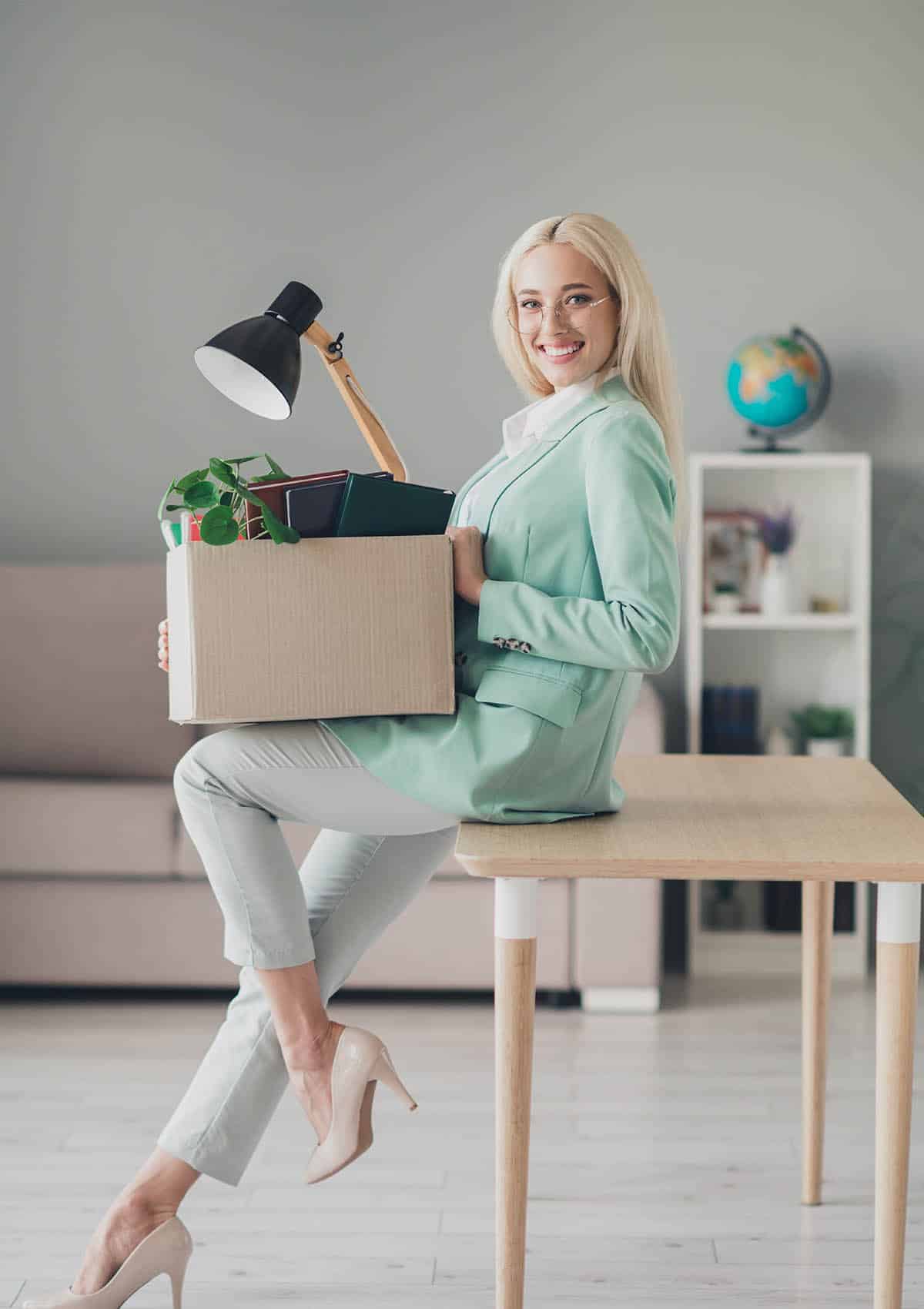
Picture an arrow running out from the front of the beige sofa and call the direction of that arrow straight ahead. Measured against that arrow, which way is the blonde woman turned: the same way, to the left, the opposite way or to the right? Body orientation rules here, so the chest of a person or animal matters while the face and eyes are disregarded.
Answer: to the right

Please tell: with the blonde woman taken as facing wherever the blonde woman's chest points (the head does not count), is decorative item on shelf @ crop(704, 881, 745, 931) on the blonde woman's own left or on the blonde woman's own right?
on the blonde woman's own right

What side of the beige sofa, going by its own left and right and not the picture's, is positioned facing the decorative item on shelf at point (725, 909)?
left

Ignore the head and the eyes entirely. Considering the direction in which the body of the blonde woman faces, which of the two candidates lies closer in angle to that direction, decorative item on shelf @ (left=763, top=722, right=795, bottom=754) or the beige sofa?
the beige sofa

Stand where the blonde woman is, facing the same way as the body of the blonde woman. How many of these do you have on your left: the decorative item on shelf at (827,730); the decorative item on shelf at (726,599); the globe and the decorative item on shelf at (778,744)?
0

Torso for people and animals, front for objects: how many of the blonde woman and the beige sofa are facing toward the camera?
1

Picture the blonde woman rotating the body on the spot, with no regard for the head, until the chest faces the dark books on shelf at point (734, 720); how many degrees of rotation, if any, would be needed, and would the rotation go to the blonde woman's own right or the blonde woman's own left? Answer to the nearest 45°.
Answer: approximately 135° to the blonde woman's own right

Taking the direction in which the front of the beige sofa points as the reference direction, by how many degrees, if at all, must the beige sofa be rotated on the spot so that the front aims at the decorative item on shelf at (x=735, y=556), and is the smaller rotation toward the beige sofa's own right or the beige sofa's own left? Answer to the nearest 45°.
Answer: approximately 90° to the beige sofa's own left

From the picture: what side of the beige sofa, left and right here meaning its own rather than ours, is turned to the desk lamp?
front

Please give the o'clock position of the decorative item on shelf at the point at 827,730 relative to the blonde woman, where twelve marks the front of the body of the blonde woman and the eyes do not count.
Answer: The decorative item on shelf is roughly at 4 o'clock from the blonde woman.

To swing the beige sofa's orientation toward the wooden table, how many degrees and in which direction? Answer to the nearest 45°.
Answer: approximately 45° to its left

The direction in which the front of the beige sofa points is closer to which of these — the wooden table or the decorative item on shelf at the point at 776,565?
the wooden table

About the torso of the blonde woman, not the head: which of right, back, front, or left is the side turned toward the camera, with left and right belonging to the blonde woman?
left

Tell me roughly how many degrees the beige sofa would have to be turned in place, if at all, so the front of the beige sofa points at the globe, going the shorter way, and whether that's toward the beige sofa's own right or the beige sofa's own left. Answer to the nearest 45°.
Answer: approximately 90° to the beige sofa's own left

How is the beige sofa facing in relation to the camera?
toward the camera
